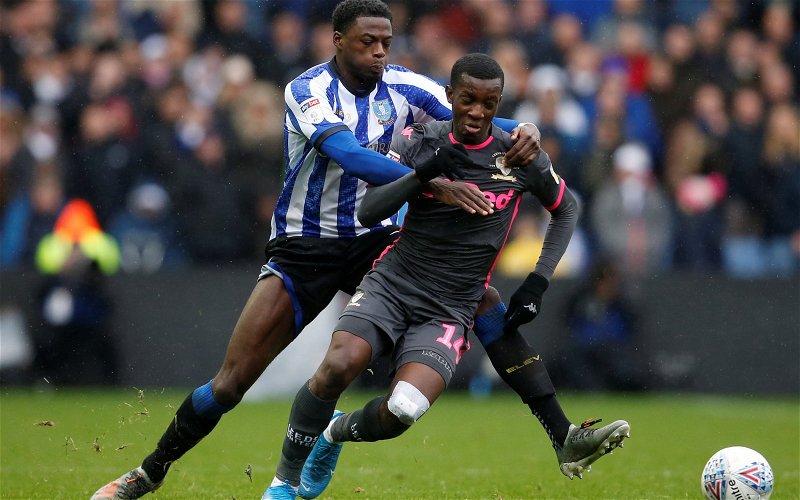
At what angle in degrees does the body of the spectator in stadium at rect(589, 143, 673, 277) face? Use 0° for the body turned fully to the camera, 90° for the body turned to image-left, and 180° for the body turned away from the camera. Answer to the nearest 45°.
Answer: approximately 0°

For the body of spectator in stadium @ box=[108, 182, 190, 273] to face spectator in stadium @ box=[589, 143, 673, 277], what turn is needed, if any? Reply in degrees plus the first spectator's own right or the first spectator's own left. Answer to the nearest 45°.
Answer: approximately 90° to the first spectator's own left

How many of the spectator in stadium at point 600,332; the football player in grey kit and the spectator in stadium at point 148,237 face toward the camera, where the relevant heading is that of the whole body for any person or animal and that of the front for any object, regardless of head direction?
3

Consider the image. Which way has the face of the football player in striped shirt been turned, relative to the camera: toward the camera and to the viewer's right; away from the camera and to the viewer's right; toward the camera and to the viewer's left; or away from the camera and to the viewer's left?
toward the camera and to the viewer's right

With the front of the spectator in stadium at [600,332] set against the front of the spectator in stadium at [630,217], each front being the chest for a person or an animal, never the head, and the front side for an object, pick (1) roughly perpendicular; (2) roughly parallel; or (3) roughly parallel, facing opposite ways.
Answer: roughly parallel

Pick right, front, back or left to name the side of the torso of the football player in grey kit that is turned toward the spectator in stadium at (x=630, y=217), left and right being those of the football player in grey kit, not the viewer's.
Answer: back

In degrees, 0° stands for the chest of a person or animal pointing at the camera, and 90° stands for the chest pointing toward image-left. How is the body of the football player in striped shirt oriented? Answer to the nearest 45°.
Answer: approximately 315°

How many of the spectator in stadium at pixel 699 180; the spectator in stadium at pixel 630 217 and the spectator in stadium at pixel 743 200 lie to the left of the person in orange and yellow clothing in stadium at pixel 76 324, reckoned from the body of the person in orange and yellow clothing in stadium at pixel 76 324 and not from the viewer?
3

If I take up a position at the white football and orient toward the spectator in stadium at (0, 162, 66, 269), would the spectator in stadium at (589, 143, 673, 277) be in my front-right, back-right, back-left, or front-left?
front-right

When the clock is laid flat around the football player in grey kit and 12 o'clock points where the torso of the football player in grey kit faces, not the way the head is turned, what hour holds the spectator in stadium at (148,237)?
The spectator in stadium is roughly at 5 o'clock from the football player in grey kit.

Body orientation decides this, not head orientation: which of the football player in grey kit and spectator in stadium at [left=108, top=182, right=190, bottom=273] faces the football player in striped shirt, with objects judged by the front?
the spectator in stadium

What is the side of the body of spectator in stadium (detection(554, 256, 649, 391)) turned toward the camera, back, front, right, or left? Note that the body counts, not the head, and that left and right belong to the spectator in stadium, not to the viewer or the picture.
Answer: front

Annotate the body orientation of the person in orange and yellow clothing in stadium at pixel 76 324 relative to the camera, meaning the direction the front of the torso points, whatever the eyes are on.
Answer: toward the camera
